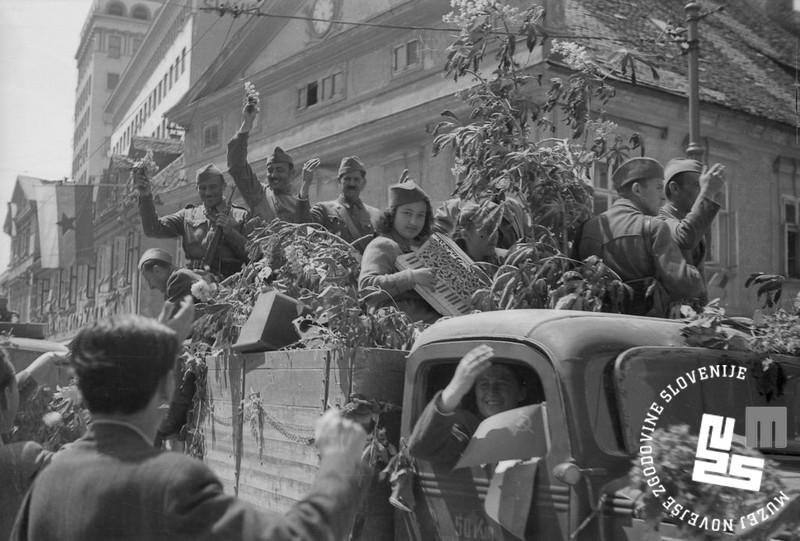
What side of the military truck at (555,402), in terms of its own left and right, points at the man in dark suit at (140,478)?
right

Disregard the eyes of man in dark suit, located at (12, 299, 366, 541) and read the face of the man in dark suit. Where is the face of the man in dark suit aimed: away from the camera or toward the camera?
away from the camera
